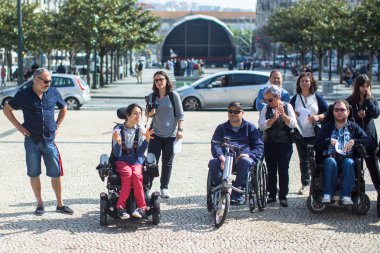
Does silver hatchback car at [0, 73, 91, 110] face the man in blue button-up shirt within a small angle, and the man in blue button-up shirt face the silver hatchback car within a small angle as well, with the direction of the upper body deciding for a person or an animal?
no

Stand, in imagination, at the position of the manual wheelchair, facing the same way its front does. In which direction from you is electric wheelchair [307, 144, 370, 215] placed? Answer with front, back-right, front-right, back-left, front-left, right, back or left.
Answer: left

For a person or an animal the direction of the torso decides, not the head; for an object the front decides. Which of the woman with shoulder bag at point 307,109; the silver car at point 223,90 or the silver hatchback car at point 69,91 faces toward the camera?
the woman with shoulder bag

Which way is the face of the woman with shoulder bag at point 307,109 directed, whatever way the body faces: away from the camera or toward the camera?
toward the camera

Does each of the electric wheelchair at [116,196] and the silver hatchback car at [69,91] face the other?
no

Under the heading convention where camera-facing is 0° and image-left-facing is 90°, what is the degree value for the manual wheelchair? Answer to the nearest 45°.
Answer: approximately 0°

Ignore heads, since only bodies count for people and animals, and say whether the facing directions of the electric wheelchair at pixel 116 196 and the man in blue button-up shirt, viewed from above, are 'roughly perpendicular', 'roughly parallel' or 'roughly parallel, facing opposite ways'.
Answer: roughly parallel

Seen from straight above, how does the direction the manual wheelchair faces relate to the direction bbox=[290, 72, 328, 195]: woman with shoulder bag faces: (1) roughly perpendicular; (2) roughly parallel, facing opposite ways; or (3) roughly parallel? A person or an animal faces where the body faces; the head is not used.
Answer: roughly parallel

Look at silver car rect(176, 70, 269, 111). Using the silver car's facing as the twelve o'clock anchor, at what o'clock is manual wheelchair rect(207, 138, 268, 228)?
The manual wheelchair is roughly at 9 o'clock from the silver car.

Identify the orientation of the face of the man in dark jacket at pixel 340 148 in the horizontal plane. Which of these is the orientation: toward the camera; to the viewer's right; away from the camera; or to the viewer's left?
toward the camera

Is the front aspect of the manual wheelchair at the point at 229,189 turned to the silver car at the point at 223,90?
no

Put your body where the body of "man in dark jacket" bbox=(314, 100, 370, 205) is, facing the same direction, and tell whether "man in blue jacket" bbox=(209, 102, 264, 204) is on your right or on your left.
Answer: on your right

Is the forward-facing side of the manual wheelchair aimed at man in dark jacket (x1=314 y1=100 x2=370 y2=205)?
no

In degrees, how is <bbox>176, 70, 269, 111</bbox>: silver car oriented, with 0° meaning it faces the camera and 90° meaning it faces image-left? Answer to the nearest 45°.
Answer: approximately 90°

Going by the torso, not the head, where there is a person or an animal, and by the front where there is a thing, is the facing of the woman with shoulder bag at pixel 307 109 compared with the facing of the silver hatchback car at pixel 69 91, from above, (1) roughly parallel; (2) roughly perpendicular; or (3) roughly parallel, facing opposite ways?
roughly perpendicular

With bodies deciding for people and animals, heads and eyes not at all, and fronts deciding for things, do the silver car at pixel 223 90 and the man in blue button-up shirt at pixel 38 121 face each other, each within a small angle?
no

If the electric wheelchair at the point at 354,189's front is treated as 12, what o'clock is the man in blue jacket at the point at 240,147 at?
The man in blue jacket is roughly at 3 o'clock from the electric wheelchair.
